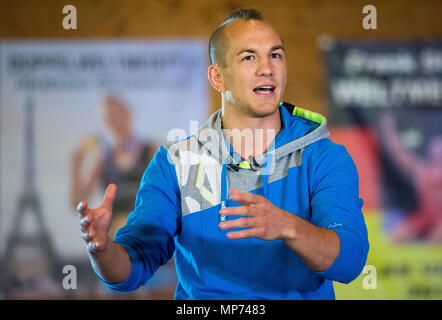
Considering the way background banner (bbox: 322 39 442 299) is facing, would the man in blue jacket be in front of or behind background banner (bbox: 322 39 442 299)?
in front

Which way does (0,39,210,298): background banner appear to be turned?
toward the camera

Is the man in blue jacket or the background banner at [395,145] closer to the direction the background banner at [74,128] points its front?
the man in blue jacket

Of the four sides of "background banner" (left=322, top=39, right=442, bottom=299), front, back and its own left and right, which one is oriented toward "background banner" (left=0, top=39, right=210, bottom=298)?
right

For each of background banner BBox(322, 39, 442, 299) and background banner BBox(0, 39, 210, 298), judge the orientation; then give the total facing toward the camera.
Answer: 2

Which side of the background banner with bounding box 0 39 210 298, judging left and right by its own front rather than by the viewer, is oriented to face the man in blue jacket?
front
